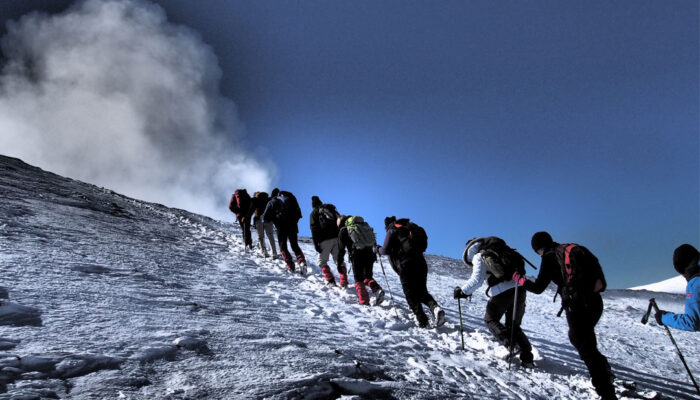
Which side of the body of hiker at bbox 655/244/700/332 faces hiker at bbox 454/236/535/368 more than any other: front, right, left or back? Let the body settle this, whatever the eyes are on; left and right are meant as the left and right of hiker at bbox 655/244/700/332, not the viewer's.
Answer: front

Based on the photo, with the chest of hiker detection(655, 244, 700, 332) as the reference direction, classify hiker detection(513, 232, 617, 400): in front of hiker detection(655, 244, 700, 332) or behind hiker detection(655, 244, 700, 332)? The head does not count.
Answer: in front

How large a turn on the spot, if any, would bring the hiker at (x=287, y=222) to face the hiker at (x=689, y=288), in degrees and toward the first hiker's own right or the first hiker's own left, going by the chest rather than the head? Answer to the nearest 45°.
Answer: approximately 180°

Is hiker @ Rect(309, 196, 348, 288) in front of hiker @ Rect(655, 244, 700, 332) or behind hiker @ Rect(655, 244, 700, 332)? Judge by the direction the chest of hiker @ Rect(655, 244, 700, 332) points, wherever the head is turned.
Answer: in front

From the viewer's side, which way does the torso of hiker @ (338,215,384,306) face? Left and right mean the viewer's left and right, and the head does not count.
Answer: facing away from the viewer and to the left of the viewer

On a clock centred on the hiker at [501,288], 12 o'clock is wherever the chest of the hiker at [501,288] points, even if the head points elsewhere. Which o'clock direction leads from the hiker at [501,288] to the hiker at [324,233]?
the hiker at [324,233] is roughly at 1 o'clock from the hiker at [501,288].

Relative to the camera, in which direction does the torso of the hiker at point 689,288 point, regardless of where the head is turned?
to the viewer's left

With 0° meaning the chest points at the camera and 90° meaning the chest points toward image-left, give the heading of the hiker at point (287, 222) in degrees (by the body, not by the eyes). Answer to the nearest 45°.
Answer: approximately 135°

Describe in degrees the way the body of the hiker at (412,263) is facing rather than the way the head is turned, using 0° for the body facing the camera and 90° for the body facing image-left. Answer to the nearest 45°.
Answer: approximately 135°

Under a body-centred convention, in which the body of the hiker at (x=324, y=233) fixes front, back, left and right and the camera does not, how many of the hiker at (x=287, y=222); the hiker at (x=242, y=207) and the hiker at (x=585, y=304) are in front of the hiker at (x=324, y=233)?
2

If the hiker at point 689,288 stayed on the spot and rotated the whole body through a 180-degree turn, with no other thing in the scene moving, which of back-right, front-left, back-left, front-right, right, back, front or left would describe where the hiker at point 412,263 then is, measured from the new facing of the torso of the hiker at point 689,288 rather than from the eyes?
back

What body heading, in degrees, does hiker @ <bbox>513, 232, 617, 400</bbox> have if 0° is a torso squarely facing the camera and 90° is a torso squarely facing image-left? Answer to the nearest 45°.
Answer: approximately 90°

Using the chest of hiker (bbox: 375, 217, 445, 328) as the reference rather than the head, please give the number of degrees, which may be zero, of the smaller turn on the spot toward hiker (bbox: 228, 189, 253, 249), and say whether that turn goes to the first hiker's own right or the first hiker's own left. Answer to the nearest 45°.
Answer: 0° — they already face them

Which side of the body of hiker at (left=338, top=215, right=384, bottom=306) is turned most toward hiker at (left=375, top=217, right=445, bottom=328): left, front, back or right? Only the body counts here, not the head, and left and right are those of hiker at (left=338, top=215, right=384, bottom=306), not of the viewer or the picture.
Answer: back

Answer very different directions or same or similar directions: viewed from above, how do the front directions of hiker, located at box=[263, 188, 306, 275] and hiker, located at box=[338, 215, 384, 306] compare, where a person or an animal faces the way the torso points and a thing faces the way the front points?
same or similar directions

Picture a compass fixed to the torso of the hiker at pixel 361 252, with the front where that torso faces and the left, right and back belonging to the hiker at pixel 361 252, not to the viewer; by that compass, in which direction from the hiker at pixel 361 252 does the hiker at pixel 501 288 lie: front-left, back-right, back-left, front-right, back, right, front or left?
back

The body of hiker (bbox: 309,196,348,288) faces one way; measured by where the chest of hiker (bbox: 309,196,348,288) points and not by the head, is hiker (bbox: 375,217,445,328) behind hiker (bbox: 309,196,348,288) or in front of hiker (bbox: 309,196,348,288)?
behind

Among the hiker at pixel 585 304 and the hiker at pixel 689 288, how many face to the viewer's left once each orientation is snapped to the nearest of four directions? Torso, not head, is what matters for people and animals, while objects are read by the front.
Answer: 2

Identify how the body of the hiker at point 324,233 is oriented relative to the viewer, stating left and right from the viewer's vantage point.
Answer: facing away from the viewer and to the left of the viewer

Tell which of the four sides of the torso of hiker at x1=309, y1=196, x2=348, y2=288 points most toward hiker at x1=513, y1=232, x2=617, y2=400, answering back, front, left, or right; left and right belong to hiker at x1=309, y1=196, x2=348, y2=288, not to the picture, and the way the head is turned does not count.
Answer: back

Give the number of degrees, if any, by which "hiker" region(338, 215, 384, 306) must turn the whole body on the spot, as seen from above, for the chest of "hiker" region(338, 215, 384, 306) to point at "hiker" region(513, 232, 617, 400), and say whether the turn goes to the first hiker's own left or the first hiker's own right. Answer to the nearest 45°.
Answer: approximately 180°

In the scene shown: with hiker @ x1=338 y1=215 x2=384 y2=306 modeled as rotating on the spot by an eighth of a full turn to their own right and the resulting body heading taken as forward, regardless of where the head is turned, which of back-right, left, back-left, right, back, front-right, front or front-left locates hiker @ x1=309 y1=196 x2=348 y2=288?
front-left
